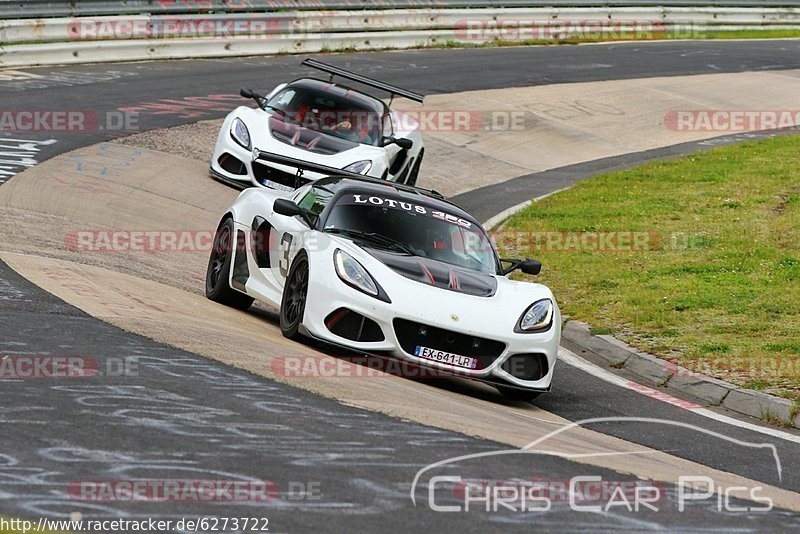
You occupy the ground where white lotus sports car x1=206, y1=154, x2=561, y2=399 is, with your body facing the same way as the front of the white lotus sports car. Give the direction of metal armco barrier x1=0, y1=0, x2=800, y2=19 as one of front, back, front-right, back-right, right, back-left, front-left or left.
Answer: back-left

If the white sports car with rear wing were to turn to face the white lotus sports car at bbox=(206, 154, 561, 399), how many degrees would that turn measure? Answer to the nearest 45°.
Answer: approximately 45° to its left

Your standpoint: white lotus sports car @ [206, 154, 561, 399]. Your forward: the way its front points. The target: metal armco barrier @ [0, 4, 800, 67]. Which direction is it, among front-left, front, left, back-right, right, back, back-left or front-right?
back-left

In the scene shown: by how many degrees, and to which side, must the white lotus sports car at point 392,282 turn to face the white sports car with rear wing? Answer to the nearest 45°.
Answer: approximately 135° to its left

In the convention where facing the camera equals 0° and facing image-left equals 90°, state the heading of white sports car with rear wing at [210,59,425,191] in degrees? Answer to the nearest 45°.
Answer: approximately 45°

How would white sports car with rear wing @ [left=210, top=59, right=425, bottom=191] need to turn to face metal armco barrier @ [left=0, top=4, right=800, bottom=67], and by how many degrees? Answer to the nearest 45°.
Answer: approximately 135° to its right

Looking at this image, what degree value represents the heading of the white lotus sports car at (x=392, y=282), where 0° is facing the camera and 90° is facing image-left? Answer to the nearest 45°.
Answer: approximately 315°
